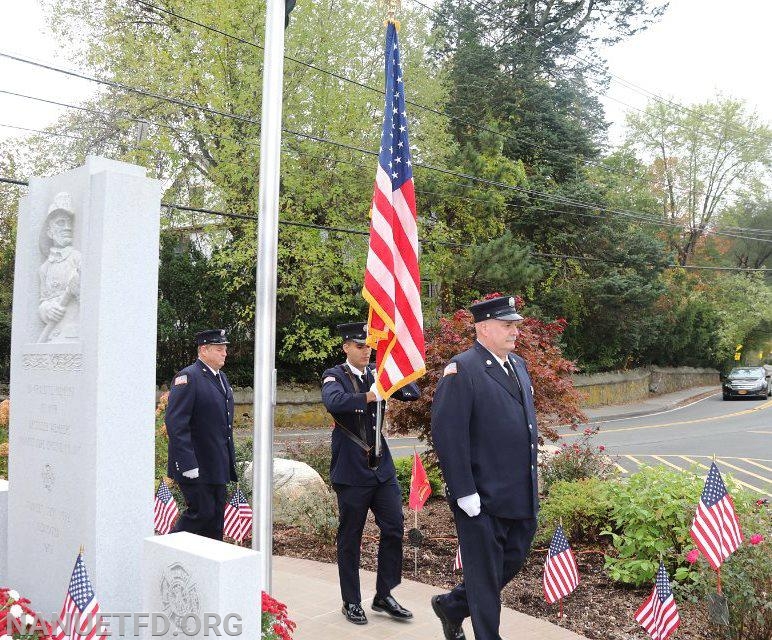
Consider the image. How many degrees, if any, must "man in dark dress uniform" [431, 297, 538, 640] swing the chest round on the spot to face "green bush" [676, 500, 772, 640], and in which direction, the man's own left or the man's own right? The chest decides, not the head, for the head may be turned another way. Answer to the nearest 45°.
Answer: approximately 45° to the man's own left

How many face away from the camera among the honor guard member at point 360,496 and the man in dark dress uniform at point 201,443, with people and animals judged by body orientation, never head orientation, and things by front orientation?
0

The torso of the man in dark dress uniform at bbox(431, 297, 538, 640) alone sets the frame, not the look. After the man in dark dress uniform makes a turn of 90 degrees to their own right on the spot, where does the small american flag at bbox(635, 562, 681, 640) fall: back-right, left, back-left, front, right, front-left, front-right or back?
back-left

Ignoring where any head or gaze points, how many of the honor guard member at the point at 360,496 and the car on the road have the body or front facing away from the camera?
0

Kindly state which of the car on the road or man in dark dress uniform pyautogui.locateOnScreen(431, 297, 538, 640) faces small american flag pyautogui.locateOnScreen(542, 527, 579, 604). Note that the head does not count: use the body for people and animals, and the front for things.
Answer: the car on the road

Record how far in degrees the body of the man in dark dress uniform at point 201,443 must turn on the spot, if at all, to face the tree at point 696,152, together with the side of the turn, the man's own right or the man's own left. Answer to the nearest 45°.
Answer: approximately 90° to the man's own left

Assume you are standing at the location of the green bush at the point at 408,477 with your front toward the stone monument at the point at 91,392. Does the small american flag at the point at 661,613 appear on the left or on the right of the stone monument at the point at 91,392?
left

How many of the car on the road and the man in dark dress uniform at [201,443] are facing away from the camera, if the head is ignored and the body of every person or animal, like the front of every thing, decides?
0

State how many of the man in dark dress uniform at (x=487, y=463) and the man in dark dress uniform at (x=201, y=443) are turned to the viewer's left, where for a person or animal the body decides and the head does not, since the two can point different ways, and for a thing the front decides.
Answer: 0

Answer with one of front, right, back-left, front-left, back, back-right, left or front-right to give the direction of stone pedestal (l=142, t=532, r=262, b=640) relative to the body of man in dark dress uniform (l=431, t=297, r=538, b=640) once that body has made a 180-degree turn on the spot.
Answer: left
